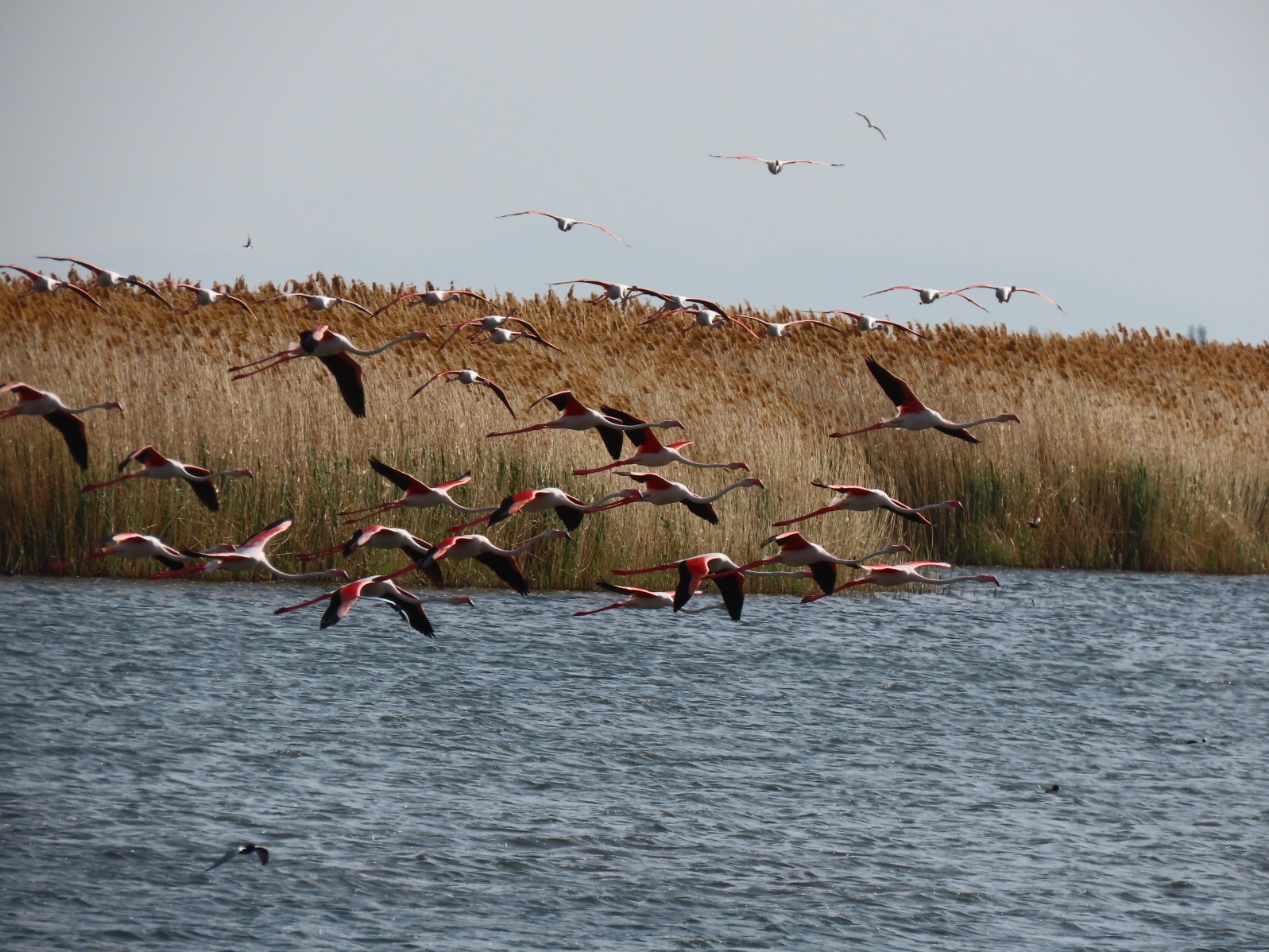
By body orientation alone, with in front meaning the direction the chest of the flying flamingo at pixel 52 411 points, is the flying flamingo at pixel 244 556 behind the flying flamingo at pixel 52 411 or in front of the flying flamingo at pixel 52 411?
in front

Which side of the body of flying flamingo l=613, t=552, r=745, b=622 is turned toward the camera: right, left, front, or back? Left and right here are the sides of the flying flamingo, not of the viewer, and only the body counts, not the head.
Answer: right

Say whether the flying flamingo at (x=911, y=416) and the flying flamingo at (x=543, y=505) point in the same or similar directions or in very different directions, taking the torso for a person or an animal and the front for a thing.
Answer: same or similar directions

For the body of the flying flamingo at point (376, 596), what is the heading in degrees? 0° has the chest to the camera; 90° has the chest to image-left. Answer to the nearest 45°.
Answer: approximately 270°

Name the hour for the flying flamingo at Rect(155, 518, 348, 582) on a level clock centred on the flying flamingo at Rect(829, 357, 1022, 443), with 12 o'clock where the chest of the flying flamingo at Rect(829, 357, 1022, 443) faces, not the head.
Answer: the flying flamingo at Rect(155, 518, 348, 582) is roughly at 5 o'clock from the flying flamingo at Rect(829, 357, 1022, 443).

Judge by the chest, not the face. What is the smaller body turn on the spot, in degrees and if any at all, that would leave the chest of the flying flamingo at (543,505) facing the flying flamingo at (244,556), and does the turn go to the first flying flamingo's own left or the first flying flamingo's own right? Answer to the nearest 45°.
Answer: approximately 180°

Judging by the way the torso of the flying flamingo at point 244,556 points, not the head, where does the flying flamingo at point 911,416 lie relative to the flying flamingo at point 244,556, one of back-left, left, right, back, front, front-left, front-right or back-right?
front

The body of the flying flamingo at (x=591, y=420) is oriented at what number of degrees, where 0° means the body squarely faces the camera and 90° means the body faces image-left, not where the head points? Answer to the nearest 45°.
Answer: approximately 270°

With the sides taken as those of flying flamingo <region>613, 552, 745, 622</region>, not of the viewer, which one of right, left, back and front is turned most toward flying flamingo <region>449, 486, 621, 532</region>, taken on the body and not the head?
back

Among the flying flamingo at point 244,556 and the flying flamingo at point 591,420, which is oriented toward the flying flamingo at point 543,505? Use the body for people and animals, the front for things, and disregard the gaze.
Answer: the flying flamingo at point 244,556

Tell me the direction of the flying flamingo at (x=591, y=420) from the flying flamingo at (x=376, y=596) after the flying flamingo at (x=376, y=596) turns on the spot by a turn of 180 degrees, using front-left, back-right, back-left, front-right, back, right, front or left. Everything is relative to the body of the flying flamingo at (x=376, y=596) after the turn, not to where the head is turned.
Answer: back-right

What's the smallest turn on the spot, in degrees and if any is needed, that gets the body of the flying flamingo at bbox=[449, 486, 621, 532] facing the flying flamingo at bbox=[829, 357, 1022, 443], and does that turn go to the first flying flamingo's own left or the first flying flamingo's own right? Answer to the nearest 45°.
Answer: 0° — it already faces it

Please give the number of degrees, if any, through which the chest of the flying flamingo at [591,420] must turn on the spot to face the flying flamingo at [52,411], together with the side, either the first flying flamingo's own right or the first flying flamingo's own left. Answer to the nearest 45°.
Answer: approximately 180°

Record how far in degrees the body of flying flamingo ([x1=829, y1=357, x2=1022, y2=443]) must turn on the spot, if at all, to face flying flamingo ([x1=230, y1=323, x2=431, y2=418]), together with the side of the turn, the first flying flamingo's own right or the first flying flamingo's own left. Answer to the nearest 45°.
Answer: approximately 180°

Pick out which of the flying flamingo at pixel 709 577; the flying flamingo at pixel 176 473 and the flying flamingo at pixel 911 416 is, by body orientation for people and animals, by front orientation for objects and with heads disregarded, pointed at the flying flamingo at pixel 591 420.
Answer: the flying flamingo at pixel 176 473

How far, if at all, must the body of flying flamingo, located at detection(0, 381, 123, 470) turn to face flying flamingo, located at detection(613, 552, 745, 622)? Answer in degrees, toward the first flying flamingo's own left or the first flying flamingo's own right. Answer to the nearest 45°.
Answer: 0° — it already faces it

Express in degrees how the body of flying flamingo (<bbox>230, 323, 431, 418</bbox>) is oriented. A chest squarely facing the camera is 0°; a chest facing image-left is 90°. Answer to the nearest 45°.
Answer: approximately 270°

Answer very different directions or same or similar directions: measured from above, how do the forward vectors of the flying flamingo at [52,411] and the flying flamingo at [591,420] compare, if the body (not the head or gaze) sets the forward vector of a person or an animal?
same or similar directions
